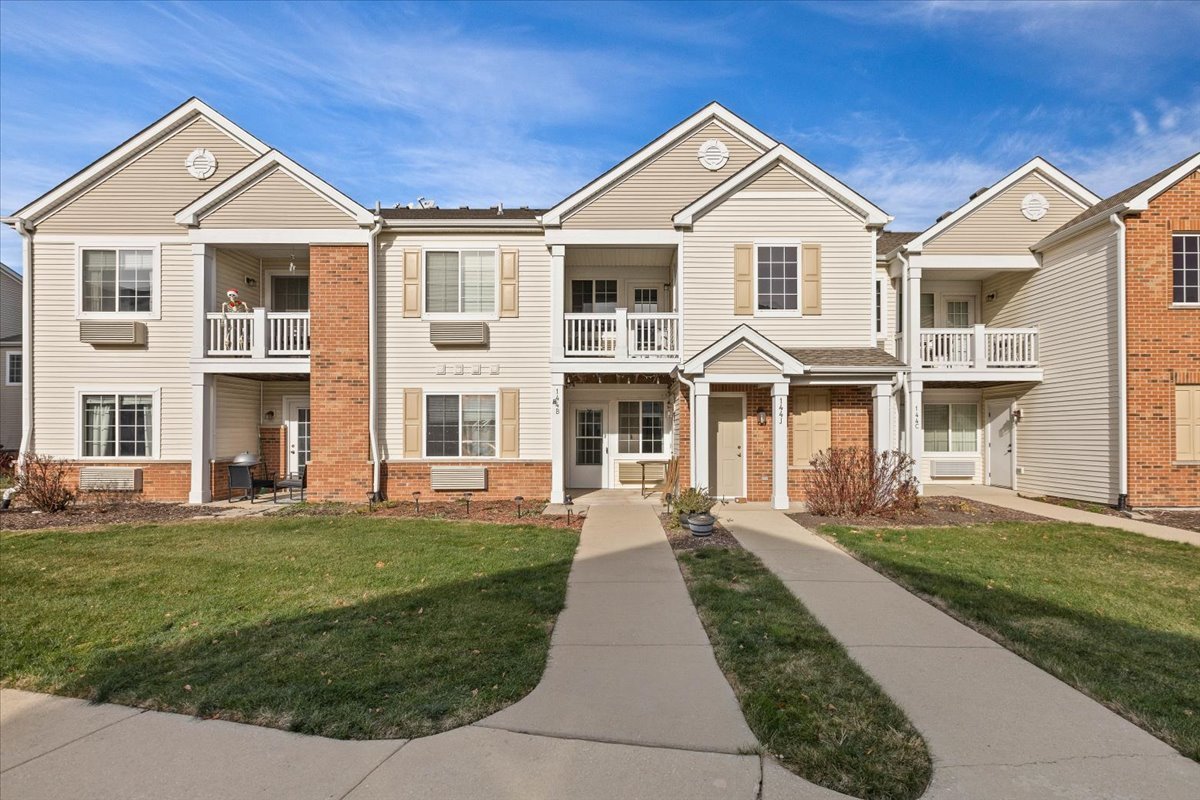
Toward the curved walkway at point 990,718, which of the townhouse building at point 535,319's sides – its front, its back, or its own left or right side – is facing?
front

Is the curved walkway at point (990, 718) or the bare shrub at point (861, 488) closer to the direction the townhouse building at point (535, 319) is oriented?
the curved walkway

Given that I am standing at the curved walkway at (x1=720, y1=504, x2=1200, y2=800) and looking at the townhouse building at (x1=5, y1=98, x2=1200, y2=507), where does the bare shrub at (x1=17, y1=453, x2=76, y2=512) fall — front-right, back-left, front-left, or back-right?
front-left

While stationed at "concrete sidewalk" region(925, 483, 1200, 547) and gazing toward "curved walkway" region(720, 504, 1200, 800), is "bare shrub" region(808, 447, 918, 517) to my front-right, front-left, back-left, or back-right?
front-right

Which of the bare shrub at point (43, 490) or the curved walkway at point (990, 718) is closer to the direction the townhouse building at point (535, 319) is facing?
the curved walkway

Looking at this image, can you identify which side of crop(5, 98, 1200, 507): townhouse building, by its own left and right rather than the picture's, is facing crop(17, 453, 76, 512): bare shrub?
right

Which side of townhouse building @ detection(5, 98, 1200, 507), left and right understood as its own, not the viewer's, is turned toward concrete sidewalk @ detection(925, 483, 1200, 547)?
left

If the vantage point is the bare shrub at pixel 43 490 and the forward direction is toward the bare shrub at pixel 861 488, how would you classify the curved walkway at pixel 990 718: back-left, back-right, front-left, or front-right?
front-right

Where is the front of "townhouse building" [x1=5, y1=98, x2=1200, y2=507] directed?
toward the camera

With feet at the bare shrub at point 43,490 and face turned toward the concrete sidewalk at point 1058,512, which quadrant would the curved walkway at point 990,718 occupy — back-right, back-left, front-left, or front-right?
front-right
